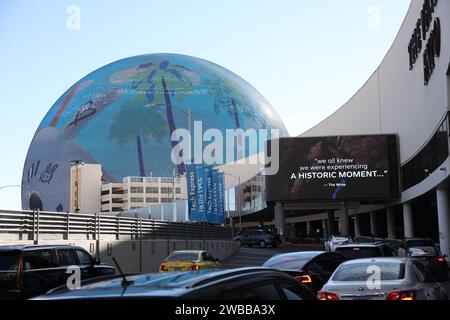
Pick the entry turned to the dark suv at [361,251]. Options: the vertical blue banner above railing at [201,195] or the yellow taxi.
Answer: the vertical blue banner above railing

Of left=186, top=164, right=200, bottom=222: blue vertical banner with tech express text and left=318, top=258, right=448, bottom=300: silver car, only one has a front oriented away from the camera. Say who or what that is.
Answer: the silver car

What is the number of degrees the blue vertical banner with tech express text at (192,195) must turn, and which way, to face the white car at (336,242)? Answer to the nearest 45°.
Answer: approximately 45° to its left

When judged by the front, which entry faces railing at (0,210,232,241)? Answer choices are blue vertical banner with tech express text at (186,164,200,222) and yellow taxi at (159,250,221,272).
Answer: the blue vertical banner with tech express text

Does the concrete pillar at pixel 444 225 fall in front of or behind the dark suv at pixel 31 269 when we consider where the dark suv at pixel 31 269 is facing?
in front

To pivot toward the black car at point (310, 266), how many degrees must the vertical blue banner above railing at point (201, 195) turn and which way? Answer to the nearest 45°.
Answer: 0° — it already faces it

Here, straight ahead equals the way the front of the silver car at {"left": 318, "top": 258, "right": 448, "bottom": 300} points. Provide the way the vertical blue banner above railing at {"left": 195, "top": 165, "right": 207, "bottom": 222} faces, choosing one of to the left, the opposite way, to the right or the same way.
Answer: the opposite way

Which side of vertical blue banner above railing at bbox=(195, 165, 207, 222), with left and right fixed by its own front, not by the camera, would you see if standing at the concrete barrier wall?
front

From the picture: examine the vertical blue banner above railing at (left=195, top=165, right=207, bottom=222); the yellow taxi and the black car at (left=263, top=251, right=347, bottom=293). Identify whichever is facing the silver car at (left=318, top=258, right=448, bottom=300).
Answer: the vertical blue banner above railing

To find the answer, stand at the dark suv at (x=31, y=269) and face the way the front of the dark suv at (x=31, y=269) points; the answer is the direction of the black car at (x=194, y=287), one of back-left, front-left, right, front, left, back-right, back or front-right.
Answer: back-right

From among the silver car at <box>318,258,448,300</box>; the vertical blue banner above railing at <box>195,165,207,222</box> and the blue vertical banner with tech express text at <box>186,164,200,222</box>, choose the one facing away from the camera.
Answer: the silver car

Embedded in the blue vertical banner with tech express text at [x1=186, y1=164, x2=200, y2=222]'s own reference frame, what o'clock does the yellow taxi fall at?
The yellow taxi is roughly at 12 o'clock from the blue vertical banner with tech express text.

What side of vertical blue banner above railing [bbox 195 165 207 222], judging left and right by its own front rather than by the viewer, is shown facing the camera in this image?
front

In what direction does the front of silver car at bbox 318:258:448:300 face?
away from the camera

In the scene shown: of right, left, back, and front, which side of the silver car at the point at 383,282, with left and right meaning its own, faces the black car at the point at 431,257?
front

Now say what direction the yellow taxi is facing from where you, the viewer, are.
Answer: facing away from the viewer and to the right of the viewer

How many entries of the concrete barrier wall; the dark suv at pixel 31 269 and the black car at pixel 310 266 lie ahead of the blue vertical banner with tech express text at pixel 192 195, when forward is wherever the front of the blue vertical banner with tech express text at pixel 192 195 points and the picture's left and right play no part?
3

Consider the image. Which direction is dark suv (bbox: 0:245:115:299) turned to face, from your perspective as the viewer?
facing away from the viewer and to the right of the viewer

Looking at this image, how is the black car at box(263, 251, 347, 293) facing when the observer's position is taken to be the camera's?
facing away from the viewer and to the right of the viewer
